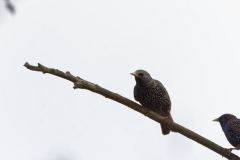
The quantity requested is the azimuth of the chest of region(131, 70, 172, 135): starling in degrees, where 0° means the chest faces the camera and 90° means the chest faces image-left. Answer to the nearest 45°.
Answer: approximately 45°

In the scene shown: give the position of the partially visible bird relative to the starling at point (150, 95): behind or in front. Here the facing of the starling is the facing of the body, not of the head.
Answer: behind

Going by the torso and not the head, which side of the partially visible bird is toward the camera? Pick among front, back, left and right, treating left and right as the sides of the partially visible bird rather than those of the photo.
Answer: left
